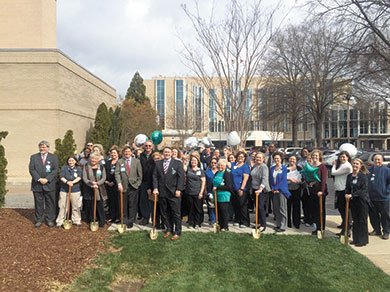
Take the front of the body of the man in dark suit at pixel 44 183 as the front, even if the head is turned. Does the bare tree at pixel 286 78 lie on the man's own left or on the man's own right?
on the man's own left

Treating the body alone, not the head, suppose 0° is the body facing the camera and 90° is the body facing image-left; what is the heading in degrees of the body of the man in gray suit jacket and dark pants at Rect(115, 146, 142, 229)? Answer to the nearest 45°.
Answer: approximately 0°

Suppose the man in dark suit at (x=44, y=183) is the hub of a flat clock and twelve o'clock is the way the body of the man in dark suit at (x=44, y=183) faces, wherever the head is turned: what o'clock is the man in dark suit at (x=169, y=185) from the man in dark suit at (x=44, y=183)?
the man in dark suit at (x=169, y=185) is roughly at 10 o'clock from the man in dark suit at (x=44, y=183).

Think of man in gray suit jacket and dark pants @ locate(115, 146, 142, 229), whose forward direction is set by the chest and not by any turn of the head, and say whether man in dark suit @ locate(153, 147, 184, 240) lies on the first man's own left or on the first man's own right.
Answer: on the first man's own left

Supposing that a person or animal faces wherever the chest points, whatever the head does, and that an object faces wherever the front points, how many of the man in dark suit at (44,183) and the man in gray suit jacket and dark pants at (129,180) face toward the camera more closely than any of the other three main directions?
2

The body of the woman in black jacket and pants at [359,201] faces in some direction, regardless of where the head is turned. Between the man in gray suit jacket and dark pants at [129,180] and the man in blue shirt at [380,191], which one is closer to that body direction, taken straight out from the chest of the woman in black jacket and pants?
the man in gray suit jacket and dark pants

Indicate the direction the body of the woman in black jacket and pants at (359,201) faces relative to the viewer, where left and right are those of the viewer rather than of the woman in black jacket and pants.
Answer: facing the viewer and to the left of the viewer

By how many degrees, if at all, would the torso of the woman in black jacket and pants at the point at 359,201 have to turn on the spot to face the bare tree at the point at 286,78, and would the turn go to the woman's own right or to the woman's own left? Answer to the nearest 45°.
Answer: approximately 135° to the woman's own right
